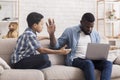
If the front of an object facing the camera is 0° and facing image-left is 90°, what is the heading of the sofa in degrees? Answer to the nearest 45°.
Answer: approximately 0°

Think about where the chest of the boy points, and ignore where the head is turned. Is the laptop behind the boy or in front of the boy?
in front

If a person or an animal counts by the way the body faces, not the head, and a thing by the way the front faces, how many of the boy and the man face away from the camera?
0

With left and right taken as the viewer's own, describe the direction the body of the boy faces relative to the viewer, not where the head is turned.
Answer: facing to the right of the viewer

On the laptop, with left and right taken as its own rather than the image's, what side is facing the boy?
left

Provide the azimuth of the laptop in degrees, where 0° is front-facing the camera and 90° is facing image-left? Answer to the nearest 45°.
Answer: approximately 180°

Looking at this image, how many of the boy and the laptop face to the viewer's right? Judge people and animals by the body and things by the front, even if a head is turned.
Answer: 1

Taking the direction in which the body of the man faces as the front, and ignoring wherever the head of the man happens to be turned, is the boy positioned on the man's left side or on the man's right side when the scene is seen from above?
on the man's right side

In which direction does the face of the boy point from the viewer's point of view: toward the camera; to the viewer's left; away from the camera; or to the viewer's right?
to the viewer's right
